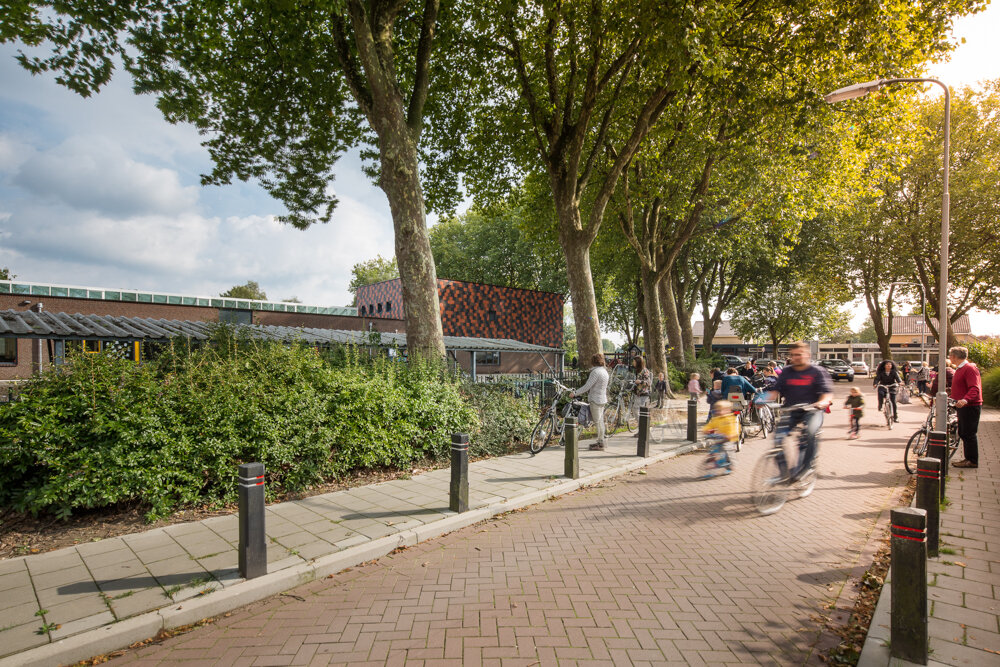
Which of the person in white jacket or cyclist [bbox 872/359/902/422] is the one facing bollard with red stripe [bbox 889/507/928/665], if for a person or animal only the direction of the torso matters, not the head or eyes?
the cyclist

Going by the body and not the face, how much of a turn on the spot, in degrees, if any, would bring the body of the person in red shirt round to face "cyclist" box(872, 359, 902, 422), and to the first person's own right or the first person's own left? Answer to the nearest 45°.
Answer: approximately 90° to the first person's own right

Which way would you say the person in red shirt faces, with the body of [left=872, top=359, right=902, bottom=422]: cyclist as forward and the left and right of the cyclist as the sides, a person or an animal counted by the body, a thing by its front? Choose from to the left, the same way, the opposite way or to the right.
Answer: to the right

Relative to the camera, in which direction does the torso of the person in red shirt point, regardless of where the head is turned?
to the viewer's left

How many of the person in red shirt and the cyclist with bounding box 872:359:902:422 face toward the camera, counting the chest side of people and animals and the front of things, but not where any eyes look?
1

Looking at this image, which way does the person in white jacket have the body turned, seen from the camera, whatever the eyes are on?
to the viewer's left

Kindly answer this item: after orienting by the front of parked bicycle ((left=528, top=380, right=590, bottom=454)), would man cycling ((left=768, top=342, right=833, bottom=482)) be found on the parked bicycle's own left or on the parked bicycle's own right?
on the parked bicycle's own left

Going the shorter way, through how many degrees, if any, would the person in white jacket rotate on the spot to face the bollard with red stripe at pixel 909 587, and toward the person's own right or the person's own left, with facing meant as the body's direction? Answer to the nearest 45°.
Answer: approximately 90° to the person's own left

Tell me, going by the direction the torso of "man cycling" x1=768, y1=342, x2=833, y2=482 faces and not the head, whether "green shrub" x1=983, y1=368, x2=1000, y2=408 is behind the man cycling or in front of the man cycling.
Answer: behind

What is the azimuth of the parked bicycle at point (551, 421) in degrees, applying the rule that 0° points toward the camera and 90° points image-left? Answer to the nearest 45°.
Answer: approximately 45°

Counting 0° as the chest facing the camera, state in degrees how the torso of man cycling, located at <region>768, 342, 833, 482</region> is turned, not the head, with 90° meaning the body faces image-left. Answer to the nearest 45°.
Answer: approximately 45°
